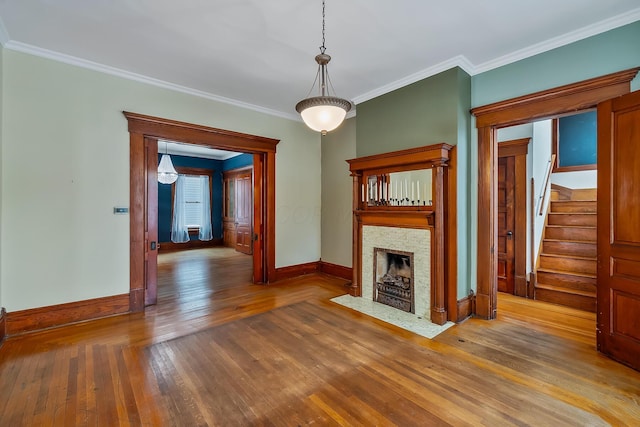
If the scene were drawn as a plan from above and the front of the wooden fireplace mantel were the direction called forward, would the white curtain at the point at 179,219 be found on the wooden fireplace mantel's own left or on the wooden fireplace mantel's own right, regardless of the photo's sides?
on the wooden fireplace mantel's own right

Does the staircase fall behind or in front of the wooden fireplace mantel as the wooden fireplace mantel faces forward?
behind

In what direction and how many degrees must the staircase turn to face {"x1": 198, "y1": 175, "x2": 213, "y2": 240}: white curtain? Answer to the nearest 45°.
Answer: approximately 90° to its right

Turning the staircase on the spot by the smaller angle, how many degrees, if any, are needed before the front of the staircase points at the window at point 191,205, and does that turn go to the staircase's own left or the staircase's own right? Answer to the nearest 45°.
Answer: approximately 90° to the staircase's own right

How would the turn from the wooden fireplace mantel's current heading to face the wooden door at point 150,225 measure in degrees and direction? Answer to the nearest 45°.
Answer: approximately 45° to its right

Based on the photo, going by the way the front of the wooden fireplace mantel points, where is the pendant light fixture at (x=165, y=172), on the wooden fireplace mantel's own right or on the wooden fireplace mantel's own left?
on the wooden fireplace mantel's own right

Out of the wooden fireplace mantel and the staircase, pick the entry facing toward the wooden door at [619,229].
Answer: the staircase

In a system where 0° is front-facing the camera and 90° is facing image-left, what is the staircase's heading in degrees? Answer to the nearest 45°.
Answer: approximately 0°

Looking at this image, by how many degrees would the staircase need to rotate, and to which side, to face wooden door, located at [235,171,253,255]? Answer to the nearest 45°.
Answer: approximately 90° to its right
